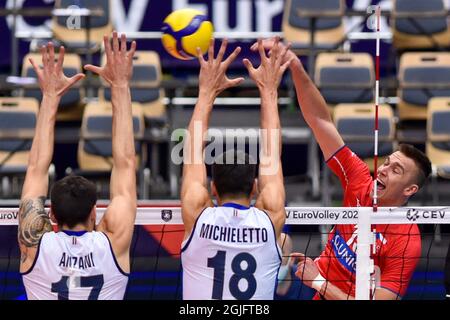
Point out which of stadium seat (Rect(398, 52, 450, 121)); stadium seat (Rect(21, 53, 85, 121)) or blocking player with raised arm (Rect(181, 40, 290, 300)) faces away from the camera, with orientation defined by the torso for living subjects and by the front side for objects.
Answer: the blocking player with raised arm

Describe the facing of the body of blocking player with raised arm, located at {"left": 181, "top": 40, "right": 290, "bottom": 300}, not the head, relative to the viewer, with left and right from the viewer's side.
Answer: facing away from the viewer

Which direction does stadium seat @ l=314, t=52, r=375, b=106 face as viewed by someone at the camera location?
facing the viewer

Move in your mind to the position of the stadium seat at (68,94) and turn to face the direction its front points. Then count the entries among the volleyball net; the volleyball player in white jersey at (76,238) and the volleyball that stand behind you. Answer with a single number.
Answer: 0

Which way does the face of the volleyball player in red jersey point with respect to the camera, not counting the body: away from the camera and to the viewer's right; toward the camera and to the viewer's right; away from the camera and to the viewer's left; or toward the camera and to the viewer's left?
toward the camera and to the viewer's left

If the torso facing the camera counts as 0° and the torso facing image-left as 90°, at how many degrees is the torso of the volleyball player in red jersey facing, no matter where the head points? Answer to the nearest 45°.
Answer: approximately 45°

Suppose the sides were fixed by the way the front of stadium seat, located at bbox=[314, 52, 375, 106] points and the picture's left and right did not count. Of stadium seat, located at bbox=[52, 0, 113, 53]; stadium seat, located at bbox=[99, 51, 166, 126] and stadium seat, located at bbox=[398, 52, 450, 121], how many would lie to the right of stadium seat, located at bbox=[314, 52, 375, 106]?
2

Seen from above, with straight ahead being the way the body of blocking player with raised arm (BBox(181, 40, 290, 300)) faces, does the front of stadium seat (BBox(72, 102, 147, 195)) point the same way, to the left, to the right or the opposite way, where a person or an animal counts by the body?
the opposite way

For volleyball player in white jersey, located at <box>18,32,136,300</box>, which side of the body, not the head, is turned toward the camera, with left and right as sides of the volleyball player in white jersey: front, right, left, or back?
back

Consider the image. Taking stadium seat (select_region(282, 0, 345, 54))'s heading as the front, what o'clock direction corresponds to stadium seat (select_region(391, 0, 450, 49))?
stadium seat (select_region(391, 0, 450, 49)) is roughly at 9 o'clock from stadium seat (select_region(282, 0, 345, 54)).

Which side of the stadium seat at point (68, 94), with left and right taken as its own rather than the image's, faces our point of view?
front

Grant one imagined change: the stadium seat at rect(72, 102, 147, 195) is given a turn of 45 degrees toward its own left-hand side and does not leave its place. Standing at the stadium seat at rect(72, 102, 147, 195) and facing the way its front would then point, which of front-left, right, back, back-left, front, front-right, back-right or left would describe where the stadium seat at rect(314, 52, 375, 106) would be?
front-left

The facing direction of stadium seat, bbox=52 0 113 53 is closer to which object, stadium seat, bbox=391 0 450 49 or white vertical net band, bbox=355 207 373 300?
the white vertical net band

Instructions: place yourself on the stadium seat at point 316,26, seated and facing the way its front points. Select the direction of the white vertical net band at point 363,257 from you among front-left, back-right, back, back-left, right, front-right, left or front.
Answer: front

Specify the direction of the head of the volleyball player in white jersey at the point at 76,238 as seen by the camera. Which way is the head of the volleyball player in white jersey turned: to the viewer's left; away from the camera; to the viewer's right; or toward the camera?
away from the camera

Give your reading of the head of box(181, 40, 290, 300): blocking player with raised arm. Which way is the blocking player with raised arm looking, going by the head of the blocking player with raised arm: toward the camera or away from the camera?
away from the camera

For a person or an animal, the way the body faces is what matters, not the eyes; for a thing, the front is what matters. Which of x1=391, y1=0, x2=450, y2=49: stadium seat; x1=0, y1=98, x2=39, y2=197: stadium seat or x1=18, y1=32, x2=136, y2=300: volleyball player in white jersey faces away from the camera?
the volleyball player in white jersey

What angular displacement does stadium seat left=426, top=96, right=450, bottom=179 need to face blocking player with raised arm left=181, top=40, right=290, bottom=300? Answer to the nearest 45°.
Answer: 0° — it already faces them

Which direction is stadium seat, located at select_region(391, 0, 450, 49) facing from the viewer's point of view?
toward the camera

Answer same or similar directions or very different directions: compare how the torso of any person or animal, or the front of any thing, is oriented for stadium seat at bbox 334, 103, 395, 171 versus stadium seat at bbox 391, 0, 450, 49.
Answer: same or similar directions

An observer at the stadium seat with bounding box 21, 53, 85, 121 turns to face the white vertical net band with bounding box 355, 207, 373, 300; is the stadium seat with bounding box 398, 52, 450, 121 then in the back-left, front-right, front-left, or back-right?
front-left
